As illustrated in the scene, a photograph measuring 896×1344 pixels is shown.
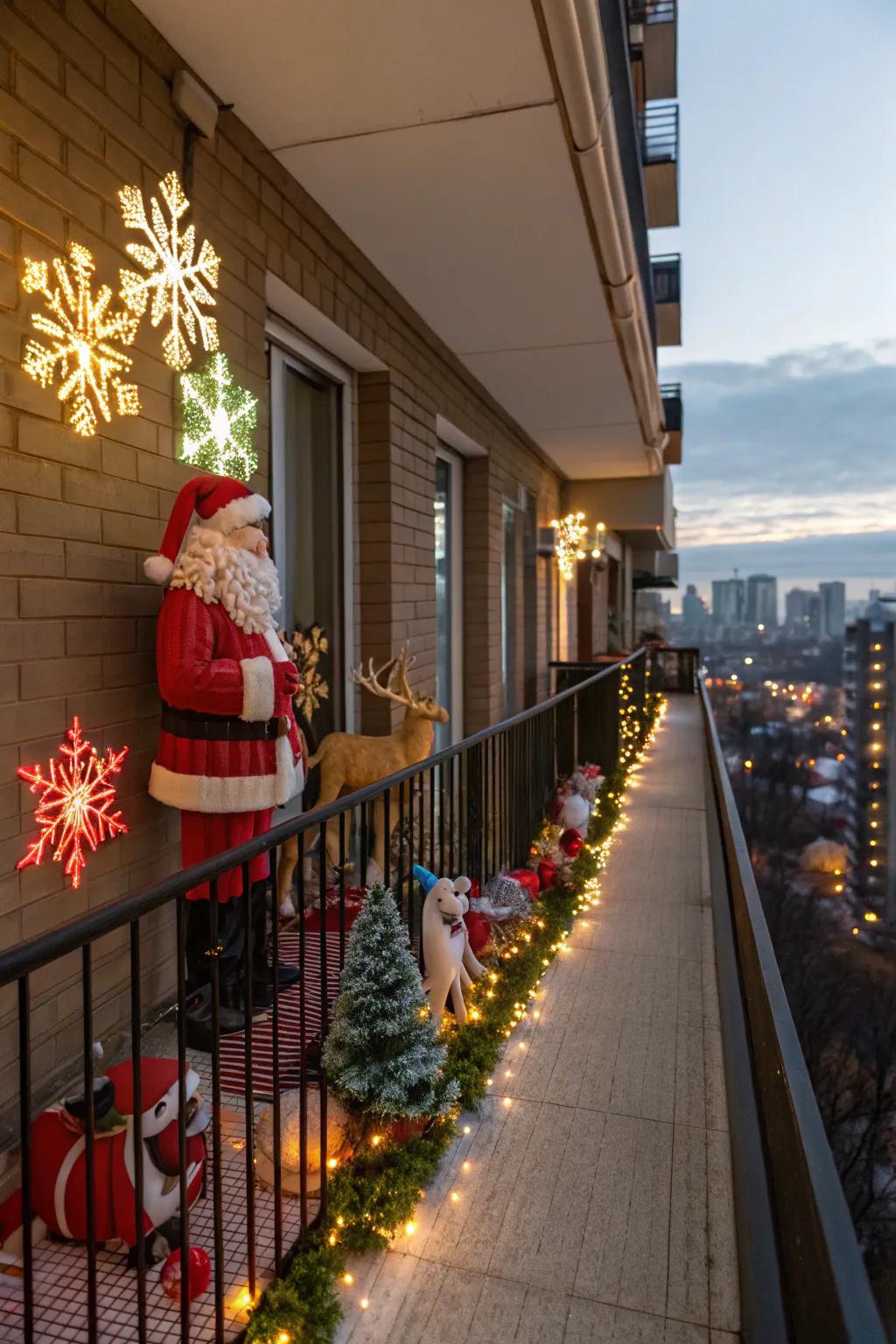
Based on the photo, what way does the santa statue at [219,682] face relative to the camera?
to the viewer's right

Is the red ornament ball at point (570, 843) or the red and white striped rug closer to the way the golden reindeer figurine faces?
the red ornament ball

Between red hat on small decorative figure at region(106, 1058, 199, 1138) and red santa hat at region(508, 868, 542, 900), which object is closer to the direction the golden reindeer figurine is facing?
the red santa hat

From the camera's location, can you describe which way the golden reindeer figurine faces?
facing to the right of the viewer

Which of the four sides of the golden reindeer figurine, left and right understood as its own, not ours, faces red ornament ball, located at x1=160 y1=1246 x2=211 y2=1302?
right

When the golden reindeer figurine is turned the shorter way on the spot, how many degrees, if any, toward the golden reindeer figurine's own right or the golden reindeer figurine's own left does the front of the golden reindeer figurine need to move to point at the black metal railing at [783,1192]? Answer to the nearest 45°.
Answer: approximately 90° to the golden reindeer figurine's own right

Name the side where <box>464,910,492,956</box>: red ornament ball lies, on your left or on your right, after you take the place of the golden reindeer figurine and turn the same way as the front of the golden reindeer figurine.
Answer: on your right

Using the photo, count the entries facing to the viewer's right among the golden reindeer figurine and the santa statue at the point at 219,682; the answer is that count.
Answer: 2
